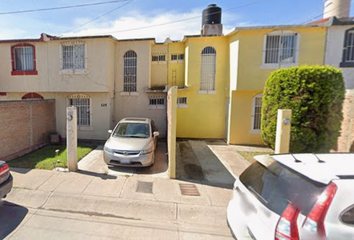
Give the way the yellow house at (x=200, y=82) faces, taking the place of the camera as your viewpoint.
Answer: facing the viewer

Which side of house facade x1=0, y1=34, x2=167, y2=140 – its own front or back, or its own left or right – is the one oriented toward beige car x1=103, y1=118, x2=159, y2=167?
front

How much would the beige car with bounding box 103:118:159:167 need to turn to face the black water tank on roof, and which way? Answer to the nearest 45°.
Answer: approximately 135° to its left

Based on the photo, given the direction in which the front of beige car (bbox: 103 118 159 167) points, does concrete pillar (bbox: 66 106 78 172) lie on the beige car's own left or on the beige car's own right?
on the beige car's own right

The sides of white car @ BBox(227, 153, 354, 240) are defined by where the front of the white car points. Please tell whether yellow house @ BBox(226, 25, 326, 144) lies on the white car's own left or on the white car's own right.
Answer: on the white car's own left

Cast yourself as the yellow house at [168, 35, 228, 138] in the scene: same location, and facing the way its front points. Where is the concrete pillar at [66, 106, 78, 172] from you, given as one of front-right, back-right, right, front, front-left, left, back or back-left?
front-right

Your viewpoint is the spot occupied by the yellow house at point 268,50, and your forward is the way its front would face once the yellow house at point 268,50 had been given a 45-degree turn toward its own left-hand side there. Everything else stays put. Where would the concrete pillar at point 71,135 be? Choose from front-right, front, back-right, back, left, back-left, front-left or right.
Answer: right

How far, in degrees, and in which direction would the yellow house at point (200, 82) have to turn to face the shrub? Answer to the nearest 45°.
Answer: approximately 45° to its left

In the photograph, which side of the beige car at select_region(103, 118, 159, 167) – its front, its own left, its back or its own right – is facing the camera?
front

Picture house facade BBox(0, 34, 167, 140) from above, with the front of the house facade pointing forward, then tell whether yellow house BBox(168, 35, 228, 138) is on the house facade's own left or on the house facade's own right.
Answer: on the house facade's own left

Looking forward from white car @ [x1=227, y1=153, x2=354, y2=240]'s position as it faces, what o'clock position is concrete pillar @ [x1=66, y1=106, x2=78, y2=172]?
The concrete pillar is roughly at 8 o'clock from the white car.

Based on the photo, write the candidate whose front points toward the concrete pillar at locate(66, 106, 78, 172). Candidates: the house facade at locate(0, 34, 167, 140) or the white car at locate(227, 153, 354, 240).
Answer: the house facade

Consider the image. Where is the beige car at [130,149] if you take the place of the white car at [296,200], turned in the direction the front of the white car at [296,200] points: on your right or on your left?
on your left
